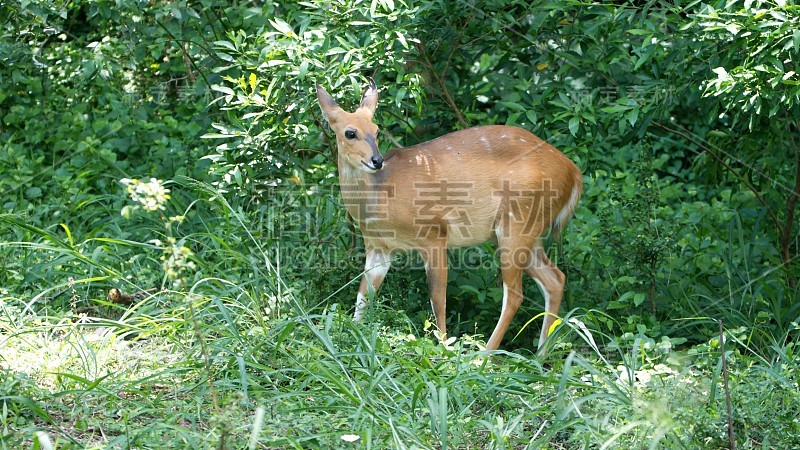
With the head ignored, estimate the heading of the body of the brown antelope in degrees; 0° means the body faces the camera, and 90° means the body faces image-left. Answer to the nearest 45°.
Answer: approximately 90°
